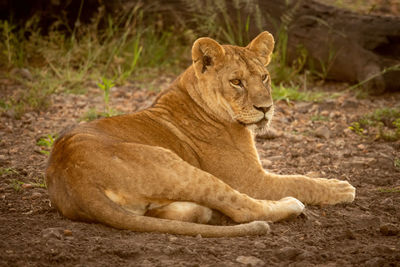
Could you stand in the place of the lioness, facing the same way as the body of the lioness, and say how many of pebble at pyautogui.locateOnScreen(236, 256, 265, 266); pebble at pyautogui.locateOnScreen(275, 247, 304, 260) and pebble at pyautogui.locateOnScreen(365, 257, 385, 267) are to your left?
0

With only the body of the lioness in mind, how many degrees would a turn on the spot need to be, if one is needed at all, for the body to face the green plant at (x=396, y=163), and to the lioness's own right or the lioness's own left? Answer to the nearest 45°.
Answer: approximately 45° to the lioness's own left

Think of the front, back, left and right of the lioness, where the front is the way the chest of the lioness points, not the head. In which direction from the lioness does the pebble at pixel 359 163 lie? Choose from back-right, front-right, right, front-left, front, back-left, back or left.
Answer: front-left

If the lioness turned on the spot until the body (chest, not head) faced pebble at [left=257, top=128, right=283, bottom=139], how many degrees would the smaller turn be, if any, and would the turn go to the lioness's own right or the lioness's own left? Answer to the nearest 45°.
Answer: approximately 90° to the lioness's own left

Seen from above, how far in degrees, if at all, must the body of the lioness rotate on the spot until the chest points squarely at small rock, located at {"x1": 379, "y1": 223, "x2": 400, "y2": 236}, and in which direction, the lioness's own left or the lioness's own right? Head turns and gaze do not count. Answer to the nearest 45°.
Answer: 0° — it already faces it

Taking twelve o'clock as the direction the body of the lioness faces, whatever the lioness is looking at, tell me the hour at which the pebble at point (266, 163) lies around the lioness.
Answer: The pebble is roughly at 10 o'clock from the lioness.

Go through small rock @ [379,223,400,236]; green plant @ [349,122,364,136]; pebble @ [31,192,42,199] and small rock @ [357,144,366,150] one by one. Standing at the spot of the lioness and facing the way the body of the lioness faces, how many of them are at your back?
1

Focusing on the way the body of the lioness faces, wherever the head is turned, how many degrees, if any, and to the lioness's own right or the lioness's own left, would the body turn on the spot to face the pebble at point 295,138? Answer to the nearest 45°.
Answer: approximately 45° to the lioness's own left

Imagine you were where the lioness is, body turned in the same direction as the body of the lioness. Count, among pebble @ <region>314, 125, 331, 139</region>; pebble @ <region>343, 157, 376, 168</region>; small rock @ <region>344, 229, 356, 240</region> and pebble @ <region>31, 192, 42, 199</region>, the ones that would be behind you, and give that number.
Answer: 1

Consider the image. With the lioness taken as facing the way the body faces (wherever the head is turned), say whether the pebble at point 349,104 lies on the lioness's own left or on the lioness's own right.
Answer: on the lioness's own left

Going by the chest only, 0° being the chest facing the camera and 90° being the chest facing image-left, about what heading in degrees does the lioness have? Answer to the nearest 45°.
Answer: approximately 270°

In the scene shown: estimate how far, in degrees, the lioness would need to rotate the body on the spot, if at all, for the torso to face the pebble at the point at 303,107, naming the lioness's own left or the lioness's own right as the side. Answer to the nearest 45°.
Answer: approximately 90° to the lioness's own left

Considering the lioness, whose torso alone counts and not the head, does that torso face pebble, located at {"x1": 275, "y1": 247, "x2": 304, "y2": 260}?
no

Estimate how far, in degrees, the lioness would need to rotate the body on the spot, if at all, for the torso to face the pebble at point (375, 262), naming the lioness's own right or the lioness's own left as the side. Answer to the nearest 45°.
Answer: approximately 45° to the lioness's own right

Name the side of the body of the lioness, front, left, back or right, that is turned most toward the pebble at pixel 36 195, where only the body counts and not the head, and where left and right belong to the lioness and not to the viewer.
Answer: back

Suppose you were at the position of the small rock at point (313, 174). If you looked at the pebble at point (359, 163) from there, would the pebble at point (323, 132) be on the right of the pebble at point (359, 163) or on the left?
left

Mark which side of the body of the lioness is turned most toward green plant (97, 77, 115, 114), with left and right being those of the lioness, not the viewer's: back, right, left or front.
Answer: left

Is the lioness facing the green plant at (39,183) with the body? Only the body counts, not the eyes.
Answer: no
